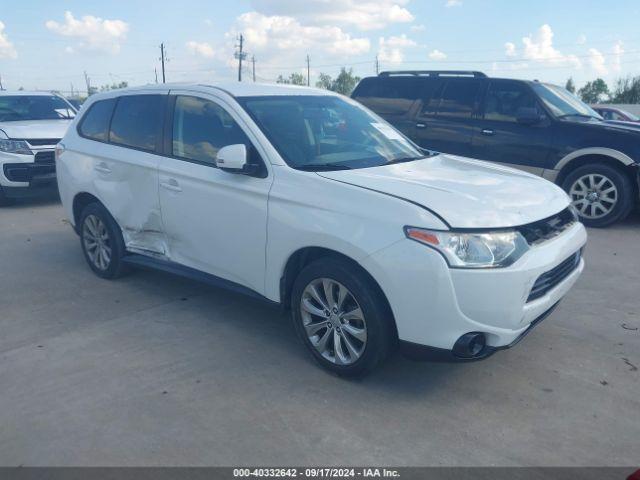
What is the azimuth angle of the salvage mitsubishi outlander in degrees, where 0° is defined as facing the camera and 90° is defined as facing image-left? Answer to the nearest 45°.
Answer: approximately 315°

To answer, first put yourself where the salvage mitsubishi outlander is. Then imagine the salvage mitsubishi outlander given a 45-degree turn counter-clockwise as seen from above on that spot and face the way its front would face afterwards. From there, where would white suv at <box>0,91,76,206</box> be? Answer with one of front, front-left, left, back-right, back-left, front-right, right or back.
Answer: back-left

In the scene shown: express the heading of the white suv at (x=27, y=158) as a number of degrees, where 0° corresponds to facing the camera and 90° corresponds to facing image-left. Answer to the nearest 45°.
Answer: approximately 315°

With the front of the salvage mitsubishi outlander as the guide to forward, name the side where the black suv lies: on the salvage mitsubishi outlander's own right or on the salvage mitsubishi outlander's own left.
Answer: on the salvage mitsubishi outlander's own left
